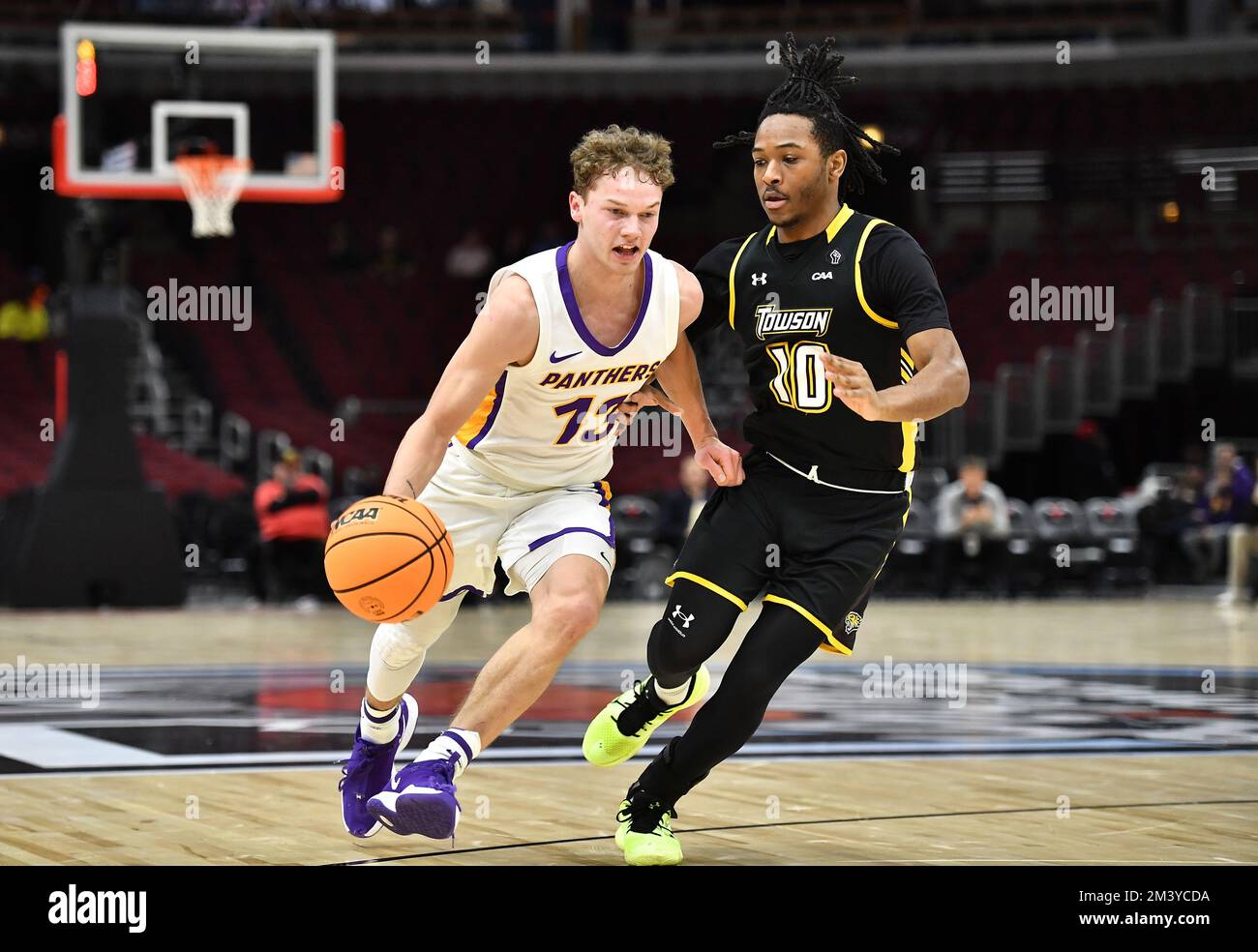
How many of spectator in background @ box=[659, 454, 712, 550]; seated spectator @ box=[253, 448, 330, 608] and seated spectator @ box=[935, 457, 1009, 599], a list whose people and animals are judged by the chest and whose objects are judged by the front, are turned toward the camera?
3

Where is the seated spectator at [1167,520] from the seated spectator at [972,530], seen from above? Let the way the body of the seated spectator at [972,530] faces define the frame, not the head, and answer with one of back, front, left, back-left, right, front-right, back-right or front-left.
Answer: back-left

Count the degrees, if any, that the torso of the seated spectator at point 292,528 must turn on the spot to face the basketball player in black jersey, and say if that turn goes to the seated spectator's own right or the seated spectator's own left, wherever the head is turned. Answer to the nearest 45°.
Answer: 0° — they already face them

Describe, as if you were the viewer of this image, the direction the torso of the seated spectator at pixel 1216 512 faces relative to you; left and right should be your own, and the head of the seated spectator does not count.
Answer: facing the viewer and to the left of the viewer

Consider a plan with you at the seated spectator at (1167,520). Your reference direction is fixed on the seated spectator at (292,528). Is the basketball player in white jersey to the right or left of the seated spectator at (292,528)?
left

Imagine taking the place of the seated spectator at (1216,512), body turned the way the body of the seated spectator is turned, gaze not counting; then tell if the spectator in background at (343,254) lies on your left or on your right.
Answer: on your right

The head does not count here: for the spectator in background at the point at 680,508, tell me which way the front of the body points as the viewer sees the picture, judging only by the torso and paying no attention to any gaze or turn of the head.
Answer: toward the camera

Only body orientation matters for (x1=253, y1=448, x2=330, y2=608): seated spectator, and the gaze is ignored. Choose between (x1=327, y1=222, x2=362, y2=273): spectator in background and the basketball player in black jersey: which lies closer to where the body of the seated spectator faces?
the basketball player in black jersey

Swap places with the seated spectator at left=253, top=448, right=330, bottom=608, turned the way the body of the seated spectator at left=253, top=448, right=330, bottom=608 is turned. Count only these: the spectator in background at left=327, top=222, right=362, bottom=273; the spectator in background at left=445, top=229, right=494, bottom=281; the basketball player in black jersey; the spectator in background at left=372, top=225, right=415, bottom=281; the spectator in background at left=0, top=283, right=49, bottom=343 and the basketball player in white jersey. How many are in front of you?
2

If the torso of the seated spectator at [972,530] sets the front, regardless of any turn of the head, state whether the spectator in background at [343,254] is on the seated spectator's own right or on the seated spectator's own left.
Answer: on the seated spectator's own right

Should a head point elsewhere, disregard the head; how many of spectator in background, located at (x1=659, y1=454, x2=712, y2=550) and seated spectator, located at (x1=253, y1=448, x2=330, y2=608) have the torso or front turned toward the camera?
2

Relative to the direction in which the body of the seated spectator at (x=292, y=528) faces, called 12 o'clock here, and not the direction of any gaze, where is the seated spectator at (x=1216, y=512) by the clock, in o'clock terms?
the seated spectator at (x=1216, y=512) is roughly at 9 o'clock from the seated spectator at (x=292, y=528).

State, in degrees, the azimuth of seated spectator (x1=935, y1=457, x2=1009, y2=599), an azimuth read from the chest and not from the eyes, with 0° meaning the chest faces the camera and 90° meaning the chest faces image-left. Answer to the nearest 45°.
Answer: approximately 0°

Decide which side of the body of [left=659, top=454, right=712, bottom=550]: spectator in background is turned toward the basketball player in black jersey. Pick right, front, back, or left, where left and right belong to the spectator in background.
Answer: front

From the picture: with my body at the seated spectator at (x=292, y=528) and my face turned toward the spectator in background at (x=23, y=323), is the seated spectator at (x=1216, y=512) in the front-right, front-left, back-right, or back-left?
back-right
